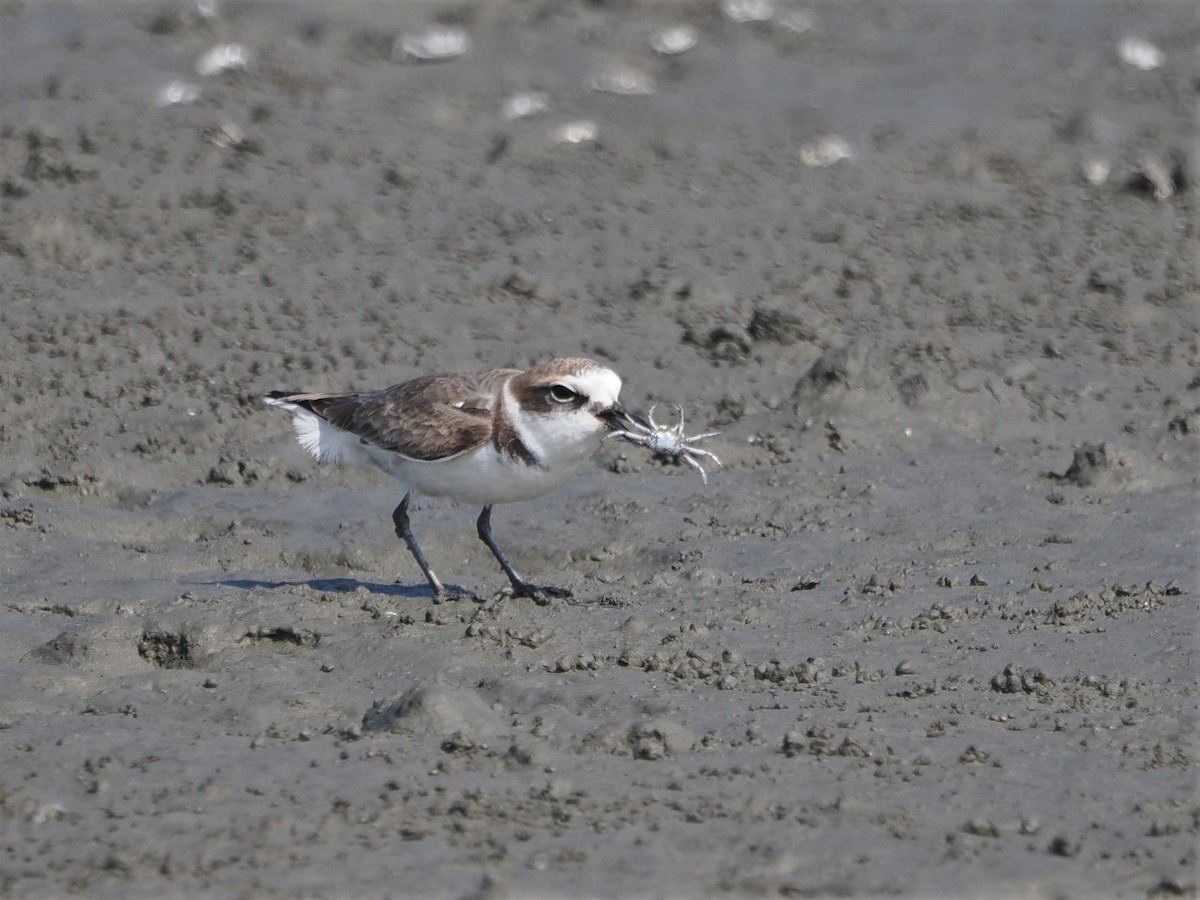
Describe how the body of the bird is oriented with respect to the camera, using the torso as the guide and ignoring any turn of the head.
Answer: to the viewer's right

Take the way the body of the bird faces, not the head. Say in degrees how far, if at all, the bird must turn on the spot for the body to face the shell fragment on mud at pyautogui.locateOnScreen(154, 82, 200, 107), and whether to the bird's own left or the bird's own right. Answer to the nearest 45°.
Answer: approximately 90° to the bird's own left

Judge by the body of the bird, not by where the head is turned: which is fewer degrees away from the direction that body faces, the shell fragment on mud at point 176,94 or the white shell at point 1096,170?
the white shell

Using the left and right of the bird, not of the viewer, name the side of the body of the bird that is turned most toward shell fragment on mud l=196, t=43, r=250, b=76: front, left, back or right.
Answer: left

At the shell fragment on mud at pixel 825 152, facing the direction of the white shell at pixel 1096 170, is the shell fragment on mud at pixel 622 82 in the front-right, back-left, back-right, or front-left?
back-left

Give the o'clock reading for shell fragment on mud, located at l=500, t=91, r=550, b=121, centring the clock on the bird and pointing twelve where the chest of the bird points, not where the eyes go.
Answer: The shell fragment on mud is roughly at 9 o'clock from the bird.

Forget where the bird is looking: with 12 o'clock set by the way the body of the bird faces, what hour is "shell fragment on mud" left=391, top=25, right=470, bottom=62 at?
The shell fragment on mud is roughly at 9 o'clock from the bird.

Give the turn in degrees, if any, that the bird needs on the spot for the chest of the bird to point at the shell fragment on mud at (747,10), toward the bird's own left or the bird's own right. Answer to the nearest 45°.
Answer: approximately 90° to the bird's own left

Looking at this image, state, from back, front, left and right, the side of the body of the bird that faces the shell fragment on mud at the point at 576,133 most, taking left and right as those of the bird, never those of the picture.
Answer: left
